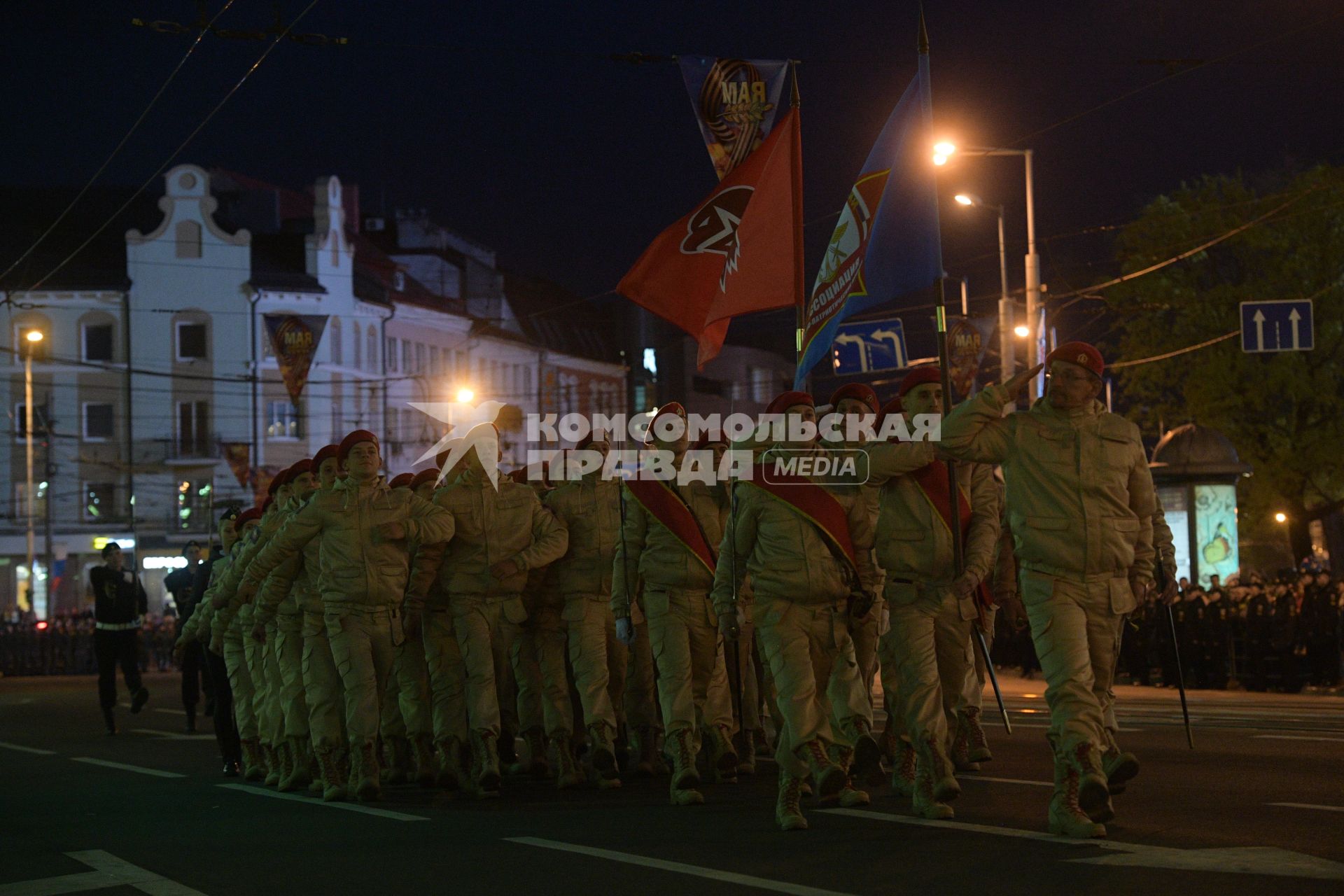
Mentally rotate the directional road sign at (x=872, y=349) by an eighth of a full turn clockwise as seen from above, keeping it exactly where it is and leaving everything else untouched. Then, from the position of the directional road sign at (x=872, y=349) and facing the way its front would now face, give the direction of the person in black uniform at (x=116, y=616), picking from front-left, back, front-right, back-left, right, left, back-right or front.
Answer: front

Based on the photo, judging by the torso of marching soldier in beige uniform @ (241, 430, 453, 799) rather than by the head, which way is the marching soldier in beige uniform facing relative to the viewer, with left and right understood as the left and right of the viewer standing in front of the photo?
facing the viewer

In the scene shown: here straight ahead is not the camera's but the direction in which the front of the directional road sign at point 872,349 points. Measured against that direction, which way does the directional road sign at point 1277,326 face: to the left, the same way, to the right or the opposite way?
the same way

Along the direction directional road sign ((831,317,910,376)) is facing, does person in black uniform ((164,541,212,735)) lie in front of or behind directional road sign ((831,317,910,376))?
in front

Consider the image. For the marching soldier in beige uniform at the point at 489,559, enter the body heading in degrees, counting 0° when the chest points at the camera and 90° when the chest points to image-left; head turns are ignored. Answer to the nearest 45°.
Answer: approximately 0°

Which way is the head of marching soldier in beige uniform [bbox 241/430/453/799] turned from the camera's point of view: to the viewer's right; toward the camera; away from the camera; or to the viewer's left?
toward the camera

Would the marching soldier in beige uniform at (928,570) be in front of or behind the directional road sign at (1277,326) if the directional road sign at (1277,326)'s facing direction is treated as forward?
in front

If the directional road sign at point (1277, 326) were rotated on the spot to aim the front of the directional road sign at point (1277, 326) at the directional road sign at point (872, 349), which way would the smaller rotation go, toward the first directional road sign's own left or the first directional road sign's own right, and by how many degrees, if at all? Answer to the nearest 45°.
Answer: approximately 90° to the first directional road sign's own right

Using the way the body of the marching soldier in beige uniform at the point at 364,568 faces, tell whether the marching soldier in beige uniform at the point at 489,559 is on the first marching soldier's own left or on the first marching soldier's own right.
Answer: on the first marching soldier's own left

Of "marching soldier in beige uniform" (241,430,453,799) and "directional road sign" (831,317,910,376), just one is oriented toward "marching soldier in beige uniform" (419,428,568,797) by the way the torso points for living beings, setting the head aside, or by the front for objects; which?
the directional road sign

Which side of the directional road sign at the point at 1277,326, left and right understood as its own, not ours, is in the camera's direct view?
front

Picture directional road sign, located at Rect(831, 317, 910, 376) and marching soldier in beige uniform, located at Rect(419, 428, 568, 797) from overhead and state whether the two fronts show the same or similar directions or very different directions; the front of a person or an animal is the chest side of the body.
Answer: same or similar directions

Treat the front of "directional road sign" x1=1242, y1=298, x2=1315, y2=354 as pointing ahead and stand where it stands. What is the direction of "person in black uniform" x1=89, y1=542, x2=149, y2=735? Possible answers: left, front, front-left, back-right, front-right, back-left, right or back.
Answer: front-right

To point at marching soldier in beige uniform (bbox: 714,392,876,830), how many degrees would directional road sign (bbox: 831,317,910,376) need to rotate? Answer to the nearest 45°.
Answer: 0° — it already faces them

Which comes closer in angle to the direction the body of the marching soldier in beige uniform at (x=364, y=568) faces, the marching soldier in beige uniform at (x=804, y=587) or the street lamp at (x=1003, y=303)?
the marching soldier in beige uniform
